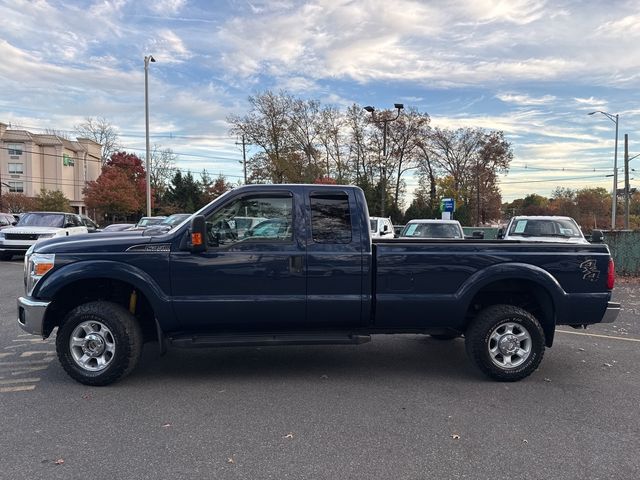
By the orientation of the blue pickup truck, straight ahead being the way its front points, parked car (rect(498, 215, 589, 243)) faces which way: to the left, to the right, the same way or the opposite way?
to the left

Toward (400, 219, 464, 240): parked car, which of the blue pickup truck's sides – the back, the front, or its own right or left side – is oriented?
right

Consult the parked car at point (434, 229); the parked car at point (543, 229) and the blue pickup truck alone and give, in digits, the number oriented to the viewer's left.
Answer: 1

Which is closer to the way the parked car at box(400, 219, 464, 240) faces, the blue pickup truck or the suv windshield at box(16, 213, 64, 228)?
the blue pickup truck

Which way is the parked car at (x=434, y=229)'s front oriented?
toward the camera

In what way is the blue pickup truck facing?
to the viewer's left

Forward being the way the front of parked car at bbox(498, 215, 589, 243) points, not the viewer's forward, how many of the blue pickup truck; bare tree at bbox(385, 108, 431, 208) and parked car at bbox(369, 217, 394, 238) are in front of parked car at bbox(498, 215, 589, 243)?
1

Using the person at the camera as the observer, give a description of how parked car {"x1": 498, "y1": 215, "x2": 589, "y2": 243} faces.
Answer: facing the viewer

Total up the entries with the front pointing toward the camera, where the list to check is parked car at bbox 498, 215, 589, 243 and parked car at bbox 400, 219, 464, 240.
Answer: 2

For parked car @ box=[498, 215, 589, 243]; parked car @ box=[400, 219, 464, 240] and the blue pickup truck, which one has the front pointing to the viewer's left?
the blue pickup truck

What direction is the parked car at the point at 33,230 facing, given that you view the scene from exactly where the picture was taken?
facing the viewer and to the left of the viewer

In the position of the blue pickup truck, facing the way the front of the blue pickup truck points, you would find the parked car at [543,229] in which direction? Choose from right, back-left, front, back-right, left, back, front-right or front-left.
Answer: back-right

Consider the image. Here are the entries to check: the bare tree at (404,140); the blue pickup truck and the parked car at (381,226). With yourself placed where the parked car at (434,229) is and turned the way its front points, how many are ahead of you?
1

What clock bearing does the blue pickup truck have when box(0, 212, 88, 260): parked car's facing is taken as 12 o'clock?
The blue pickup truck is roughly at 10 o'clock from the parked car.
